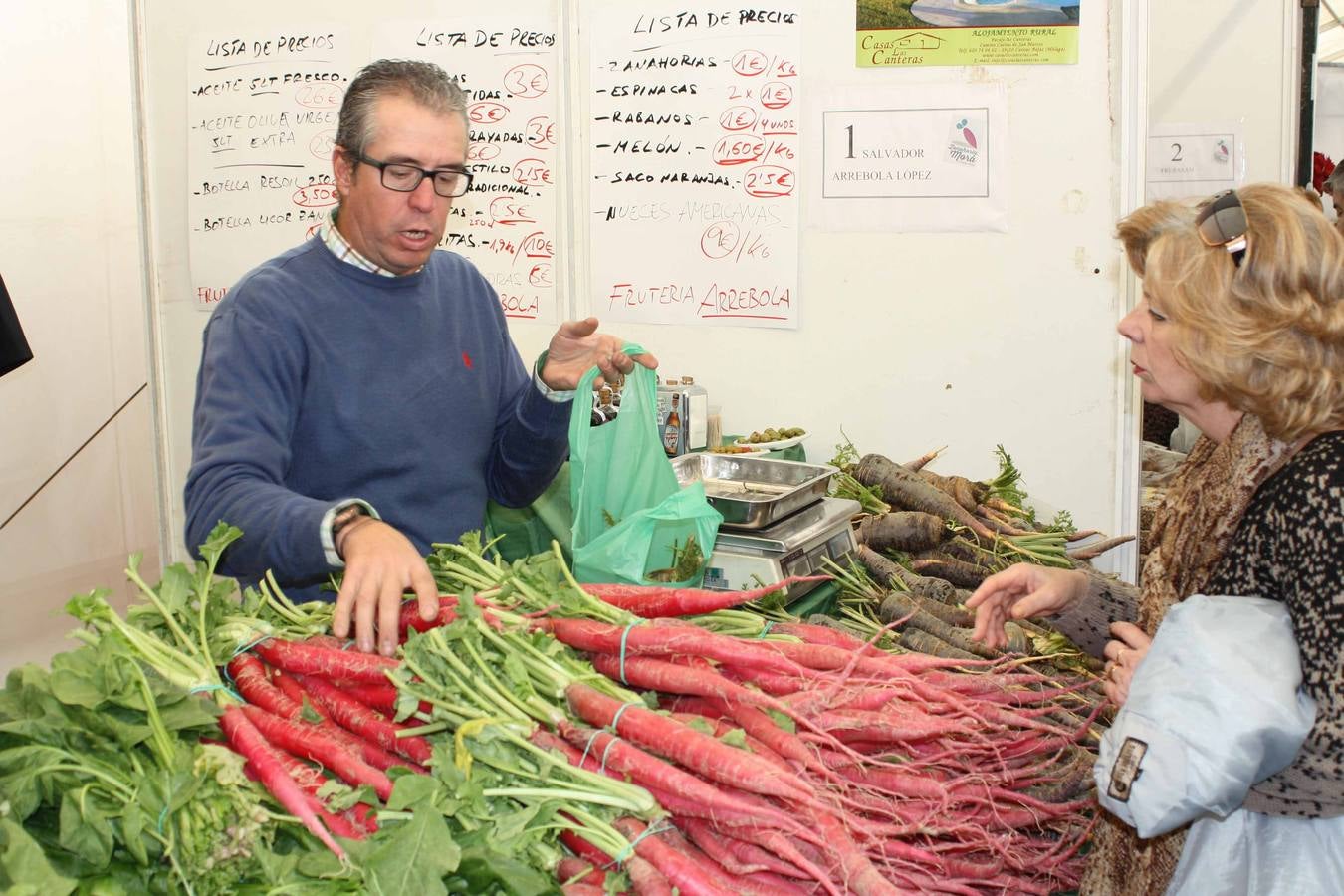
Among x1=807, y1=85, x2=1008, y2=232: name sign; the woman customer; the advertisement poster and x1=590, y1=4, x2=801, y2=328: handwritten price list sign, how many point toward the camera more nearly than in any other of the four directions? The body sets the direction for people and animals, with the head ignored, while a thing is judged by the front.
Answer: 3

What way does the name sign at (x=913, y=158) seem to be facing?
toward the camera

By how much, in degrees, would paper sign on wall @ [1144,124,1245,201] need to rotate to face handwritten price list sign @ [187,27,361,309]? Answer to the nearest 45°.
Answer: approximately 45° to its right

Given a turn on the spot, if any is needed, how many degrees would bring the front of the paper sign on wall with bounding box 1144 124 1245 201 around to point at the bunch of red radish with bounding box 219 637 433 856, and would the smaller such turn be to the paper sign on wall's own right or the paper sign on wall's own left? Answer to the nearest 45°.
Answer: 0° — it already faces it

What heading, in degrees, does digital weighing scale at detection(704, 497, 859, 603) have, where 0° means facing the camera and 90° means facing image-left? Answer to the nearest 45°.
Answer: approximately 315°

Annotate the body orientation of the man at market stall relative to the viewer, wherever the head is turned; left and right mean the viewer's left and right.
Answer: facing the viewer and to the right of the viewer

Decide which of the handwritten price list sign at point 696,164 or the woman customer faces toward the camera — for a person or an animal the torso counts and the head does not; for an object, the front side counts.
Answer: the handwritten price list sign

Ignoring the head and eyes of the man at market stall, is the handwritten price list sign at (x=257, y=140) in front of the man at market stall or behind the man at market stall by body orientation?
behind

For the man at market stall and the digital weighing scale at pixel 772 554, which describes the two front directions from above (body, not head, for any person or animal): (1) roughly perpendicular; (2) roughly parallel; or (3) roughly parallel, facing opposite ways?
roughly parallel

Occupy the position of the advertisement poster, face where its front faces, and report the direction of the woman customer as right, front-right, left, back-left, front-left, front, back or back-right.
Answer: front

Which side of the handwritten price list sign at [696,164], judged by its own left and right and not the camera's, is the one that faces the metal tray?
front

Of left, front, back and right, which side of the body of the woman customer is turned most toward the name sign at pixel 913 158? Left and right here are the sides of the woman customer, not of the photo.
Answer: right

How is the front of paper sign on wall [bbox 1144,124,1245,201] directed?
toward the camera

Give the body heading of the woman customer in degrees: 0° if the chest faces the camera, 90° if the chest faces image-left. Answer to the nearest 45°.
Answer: approximately 90°

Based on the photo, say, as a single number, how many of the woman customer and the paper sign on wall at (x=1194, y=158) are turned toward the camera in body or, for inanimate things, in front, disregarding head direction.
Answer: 1

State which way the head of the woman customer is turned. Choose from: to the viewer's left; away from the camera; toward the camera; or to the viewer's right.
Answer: to the viewer's left

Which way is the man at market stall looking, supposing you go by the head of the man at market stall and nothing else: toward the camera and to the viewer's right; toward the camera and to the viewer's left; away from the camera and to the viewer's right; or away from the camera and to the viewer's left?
toward the camera and to the viewer's right

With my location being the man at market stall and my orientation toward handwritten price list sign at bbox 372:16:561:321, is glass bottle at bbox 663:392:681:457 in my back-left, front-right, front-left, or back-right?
front-right

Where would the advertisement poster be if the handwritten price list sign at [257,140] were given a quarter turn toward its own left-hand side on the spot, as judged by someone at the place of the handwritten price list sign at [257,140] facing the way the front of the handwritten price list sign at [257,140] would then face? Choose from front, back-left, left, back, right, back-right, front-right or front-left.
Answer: front-right
